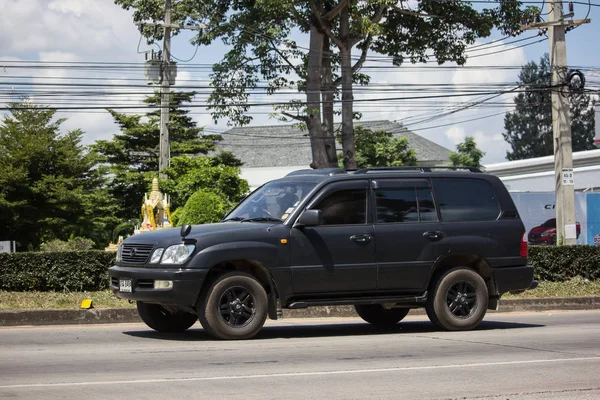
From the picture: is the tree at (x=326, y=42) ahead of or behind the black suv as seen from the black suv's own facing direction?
behind

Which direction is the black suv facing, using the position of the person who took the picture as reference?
facing the viewer and to the left of the viewer

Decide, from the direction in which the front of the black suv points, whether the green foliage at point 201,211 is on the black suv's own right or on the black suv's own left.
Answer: on the black suv's own right

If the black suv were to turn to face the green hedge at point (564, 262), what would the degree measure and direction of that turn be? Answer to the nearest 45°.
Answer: approximately 180°

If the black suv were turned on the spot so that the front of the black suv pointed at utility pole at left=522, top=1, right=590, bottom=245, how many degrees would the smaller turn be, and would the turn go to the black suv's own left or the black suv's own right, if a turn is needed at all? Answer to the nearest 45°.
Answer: approximately 180°

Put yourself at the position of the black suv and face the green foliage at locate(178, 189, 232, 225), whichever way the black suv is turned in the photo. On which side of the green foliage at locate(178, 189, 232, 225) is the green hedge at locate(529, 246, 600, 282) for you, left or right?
right
